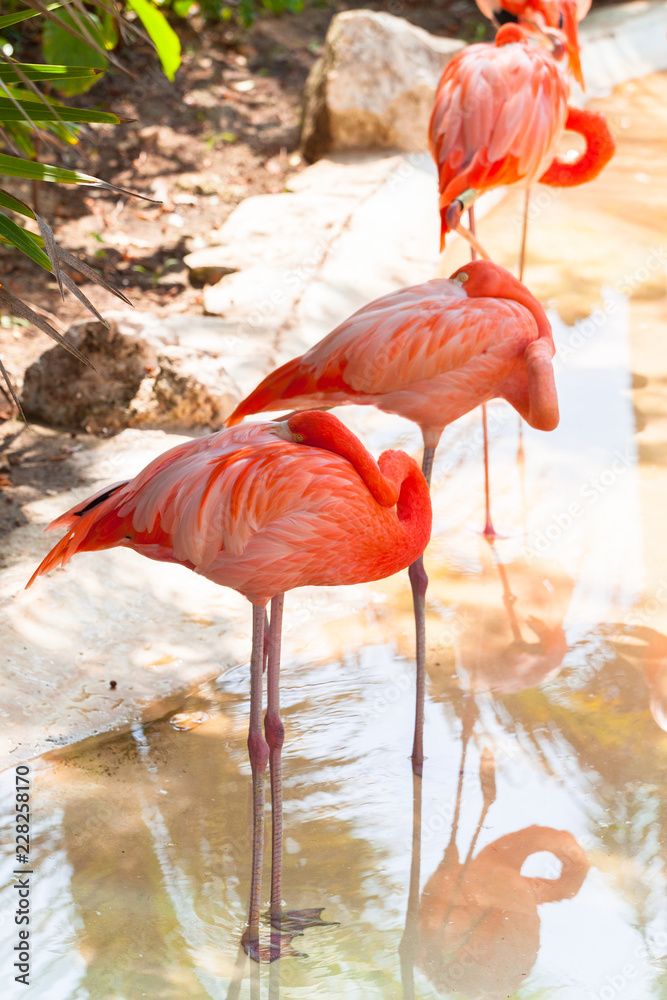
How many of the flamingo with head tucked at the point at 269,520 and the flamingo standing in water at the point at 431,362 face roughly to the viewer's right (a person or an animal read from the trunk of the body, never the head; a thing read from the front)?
2

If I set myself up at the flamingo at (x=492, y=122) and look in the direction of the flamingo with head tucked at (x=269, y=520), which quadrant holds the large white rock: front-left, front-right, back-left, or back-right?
back-right

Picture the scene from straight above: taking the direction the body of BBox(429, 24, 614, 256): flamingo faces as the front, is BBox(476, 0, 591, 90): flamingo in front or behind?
in front

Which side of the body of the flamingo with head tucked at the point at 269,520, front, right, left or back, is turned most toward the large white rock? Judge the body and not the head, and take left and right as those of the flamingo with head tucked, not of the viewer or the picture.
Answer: left

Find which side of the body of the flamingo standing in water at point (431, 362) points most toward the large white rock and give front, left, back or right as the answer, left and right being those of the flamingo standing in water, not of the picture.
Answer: left

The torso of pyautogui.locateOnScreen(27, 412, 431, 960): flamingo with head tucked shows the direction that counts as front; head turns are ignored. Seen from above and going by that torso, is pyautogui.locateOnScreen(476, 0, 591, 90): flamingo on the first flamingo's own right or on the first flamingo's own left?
on the first flamingo's own left

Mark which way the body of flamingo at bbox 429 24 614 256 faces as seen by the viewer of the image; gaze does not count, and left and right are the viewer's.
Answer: facing away from the viewer and to the right of the viewer

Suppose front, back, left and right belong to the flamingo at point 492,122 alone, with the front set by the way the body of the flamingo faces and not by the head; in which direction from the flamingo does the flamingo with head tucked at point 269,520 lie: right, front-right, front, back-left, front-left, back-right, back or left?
back-right

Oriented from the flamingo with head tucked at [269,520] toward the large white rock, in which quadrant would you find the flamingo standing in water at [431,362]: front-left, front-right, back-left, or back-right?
front-right

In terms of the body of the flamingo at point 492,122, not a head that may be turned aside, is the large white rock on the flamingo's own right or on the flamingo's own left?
on the flamingo's own left

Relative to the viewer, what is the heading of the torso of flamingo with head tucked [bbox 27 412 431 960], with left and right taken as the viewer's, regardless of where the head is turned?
facing to the right of the viewer

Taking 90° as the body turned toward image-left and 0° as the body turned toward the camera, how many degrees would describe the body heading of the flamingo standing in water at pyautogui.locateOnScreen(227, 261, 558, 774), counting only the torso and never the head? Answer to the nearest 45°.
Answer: approximately 270°

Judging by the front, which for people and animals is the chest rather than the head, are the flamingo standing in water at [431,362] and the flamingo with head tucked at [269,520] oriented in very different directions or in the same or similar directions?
same or similar directions
